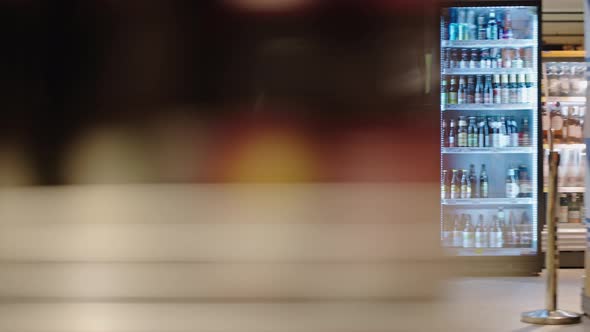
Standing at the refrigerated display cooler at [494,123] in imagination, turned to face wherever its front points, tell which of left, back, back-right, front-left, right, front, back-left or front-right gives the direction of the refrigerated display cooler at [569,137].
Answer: back-left

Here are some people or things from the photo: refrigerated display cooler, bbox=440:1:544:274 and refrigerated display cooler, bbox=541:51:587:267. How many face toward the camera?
2

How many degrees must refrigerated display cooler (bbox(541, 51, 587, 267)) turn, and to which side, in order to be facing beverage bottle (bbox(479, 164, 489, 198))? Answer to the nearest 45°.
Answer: approximately 45° to its right

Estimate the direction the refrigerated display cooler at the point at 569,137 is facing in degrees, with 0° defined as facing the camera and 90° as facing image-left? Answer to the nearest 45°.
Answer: approximately 0°

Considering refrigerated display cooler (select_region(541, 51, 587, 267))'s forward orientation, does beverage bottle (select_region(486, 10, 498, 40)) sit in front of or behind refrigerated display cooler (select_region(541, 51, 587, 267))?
in front

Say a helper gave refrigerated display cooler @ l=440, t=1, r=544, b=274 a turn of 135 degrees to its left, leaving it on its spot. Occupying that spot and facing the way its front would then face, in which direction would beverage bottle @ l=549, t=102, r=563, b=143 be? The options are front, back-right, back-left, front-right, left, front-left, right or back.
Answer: front

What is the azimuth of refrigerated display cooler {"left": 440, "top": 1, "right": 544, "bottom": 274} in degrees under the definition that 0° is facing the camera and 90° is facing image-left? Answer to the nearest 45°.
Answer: approximately 0°

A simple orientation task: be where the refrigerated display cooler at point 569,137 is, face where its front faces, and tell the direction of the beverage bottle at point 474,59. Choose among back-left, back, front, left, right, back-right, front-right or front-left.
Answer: front-right

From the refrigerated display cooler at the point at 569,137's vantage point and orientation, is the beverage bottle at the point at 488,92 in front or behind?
in front

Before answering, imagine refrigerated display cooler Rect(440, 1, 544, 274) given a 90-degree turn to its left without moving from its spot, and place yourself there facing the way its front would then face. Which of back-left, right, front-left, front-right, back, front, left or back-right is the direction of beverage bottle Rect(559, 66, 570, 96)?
front-left

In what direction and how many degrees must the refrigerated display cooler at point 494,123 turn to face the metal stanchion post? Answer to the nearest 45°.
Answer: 0° — it already faces it
